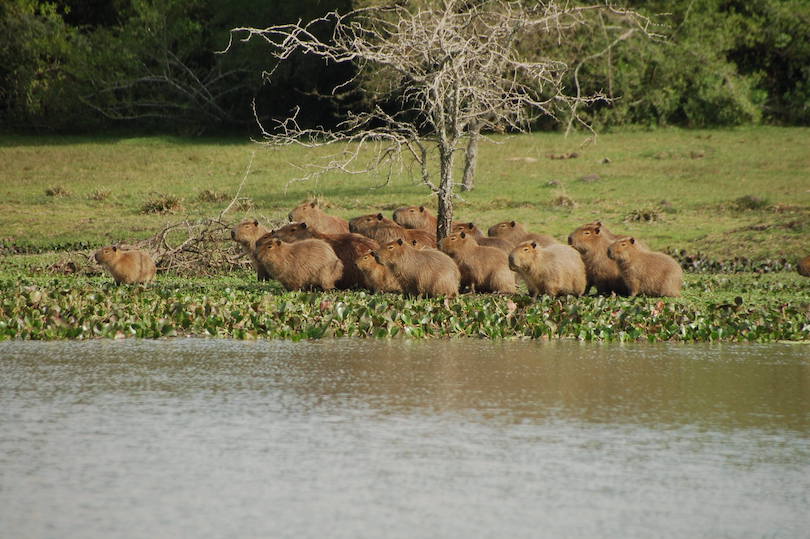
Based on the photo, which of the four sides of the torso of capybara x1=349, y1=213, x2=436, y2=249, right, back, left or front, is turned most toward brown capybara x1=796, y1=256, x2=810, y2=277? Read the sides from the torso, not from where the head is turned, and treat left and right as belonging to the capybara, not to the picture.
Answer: back

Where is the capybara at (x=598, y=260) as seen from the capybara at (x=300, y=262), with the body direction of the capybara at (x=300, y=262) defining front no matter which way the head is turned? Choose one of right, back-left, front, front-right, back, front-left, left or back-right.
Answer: back

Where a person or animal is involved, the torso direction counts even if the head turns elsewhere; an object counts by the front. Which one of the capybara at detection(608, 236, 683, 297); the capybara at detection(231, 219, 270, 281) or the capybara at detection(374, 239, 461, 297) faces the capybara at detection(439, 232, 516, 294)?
the capybara at detection(608, 236, 683, 297)

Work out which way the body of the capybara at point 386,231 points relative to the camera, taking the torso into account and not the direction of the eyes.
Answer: to the viewer's left

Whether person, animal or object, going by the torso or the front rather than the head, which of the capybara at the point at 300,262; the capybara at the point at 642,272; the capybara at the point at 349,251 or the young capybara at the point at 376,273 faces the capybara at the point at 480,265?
the capybara at the point at 642,272

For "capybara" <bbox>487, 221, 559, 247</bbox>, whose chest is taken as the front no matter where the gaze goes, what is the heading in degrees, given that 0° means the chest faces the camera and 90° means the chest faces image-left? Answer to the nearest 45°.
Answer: approximately 90°

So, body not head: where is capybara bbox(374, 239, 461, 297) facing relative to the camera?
to the viewer's left

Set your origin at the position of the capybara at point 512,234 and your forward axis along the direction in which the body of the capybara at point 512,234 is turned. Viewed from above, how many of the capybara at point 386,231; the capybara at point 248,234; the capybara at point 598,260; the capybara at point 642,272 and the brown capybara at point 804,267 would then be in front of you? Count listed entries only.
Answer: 2

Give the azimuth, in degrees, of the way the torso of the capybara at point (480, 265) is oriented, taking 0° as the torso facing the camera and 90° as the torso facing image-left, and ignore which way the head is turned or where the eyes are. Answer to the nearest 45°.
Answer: approximately 90°

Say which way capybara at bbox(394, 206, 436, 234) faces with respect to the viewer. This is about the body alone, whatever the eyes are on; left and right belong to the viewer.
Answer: facing to the left of the viewer

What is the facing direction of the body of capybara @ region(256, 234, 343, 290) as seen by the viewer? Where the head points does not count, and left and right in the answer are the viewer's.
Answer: facing to the left of the viewer

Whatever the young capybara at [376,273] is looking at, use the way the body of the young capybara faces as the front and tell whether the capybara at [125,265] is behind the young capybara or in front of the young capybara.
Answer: in front

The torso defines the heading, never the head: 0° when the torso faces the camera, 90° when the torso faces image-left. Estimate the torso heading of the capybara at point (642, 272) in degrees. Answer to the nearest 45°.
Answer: approximately 90°

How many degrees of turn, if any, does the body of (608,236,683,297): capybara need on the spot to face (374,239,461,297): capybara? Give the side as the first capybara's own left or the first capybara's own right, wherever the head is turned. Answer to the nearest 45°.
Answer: approximately 45° to the first capybara's own left
